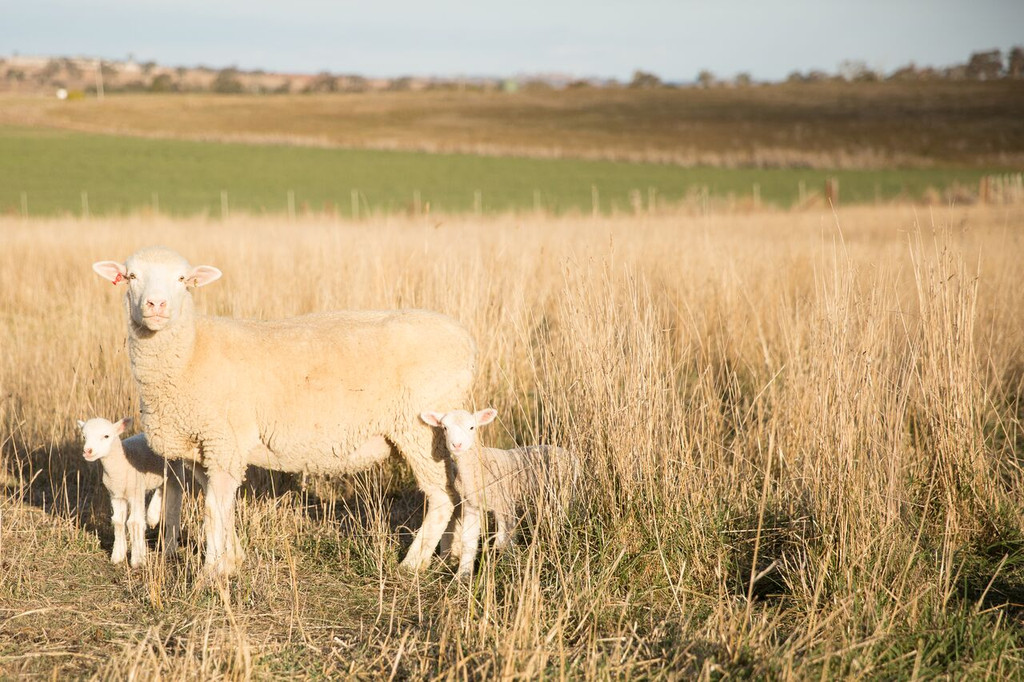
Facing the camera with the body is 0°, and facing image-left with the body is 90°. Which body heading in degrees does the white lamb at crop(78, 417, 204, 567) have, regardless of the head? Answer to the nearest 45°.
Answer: approximately 45°

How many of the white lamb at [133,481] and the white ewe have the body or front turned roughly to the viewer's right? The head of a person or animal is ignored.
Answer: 0

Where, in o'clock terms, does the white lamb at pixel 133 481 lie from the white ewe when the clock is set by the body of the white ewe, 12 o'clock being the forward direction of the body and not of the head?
The white lamb is roughly at 1 o'clock from the white ewe.

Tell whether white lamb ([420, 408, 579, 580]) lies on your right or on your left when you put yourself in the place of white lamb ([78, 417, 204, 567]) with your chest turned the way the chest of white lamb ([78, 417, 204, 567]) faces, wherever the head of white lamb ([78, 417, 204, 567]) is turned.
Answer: on your left

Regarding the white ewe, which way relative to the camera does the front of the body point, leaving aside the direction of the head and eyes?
to the viewer's left

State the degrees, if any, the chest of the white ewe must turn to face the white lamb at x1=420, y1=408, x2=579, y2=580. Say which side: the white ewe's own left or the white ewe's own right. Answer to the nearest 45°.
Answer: approximately 180°
